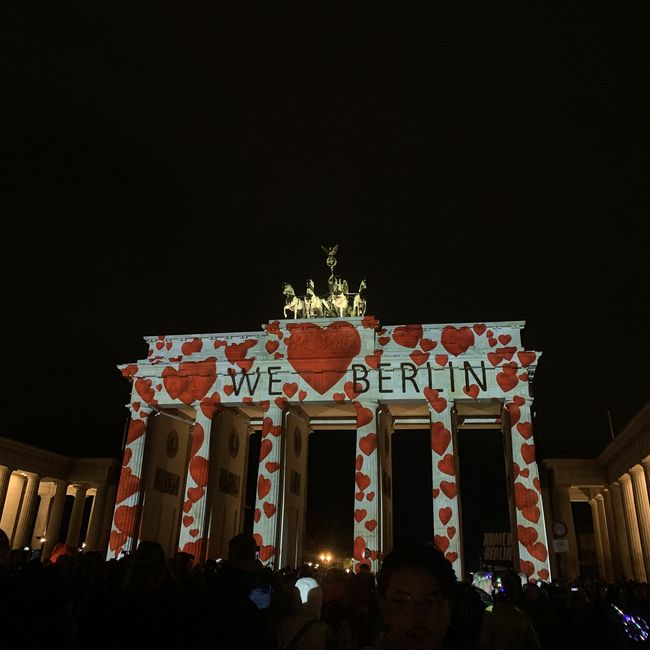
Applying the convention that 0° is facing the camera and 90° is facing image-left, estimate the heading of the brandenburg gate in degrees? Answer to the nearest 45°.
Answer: approximately 0°
